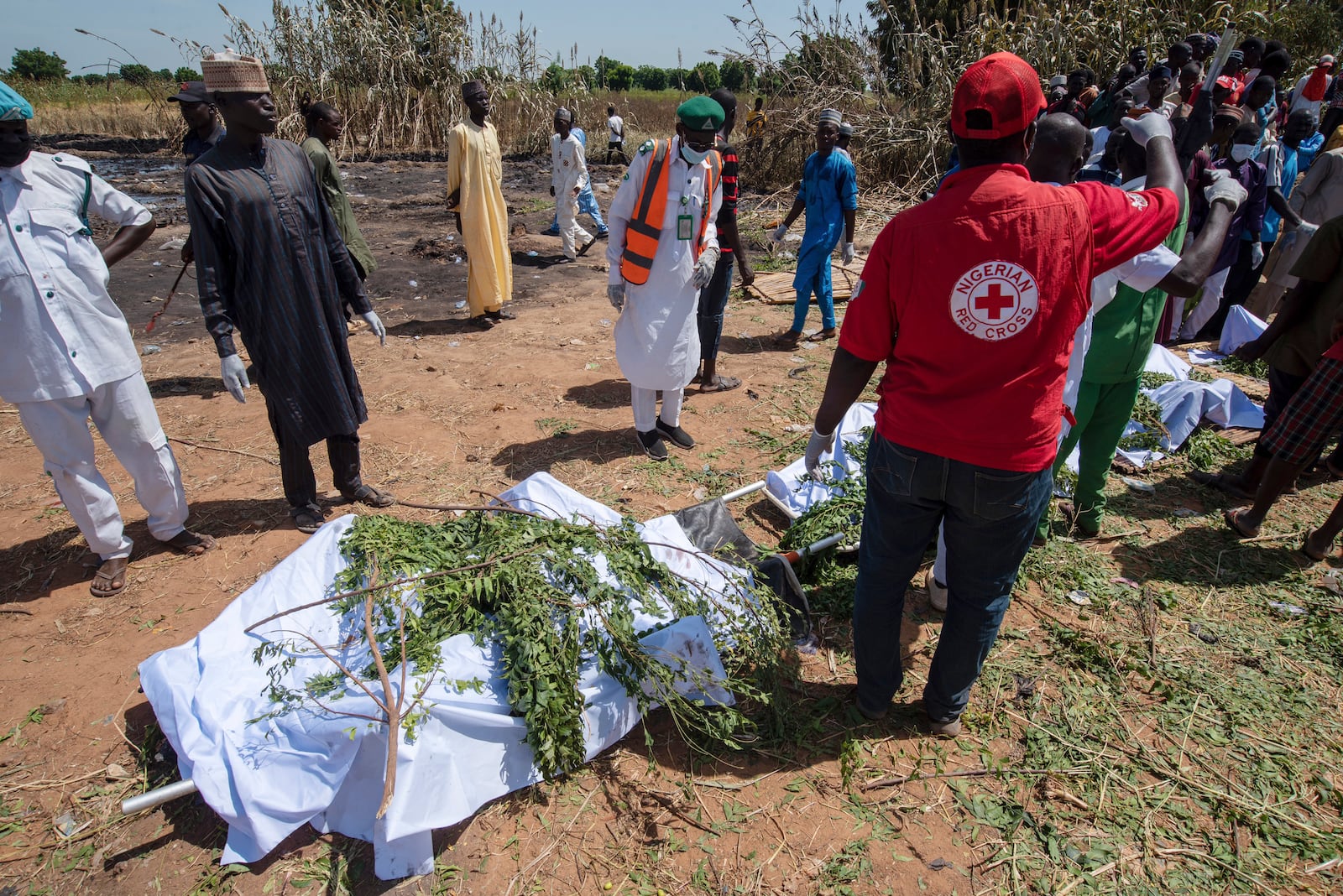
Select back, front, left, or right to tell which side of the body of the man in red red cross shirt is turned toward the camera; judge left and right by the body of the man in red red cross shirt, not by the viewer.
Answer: back

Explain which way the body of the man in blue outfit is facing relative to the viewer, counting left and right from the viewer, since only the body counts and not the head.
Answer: facing the viewer and to the left of the viewer

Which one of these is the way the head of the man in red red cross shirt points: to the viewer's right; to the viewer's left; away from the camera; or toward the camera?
away from the camera

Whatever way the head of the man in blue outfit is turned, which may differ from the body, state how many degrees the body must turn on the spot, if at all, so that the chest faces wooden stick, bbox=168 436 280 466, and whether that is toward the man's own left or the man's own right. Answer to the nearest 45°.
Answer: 0° — they already face it

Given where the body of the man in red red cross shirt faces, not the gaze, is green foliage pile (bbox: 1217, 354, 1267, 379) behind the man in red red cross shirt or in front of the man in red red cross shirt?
in front

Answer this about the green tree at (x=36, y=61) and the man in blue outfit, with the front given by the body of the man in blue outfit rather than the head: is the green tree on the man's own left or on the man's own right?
on the man's own right

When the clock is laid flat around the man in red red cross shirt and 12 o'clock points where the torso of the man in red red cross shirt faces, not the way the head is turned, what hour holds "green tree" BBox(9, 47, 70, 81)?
The green tree is roughly at 10 o'clock from the man in red red cross shirt.

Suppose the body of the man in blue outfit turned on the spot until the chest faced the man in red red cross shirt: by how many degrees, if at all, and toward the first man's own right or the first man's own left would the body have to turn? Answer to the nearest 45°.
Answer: approximately 45° to the first man's own left

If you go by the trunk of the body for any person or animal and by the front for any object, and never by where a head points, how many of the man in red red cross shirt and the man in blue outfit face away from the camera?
1

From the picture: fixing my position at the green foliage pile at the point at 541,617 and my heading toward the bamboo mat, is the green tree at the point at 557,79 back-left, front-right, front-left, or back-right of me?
front-left

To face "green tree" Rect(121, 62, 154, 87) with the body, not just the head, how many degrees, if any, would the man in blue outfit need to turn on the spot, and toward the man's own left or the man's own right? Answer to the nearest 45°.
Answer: approximately 90° to the man's own right

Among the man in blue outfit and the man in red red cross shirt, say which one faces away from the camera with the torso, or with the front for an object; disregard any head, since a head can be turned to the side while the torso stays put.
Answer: the man in red red cross shirt

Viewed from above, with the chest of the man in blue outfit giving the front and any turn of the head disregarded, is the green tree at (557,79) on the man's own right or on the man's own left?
on the man's own right

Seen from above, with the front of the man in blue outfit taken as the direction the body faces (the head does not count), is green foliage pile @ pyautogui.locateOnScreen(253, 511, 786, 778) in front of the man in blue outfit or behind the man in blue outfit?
in front
